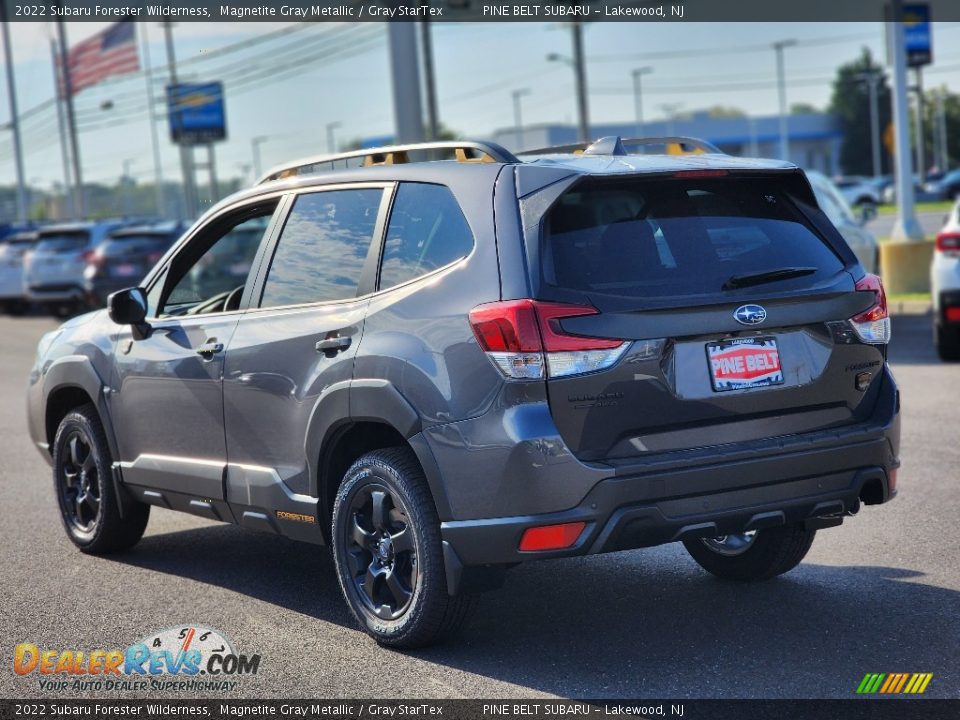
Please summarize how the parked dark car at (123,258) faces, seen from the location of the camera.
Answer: facing away from the viewer and to the right of the viewer

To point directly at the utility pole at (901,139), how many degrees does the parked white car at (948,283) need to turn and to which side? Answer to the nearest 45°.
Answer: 0° — it already faces it

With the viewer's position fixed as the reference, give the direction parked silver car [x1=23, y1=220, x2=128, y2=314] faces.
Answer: facing away from the viewer and to the right of the viewer

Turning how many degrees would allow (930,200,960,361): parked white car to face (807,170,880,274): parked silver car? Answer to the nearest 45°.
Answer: approximately 45° to its left

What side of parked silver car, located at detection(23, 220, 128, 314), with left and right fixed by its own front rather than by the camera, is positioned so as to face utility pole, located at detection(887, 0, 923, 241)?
right

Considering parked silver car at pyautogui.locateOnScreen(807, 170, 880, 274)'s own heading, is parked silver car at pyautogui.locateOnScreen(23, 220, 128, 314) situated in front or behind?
behind

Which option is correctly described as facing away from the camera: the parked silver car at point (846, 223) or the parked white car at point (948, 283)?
the parked white car

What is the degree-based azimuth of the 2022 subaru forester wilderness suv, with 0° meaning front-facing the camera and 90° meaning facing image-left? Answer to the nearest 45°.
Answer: approximately 135°

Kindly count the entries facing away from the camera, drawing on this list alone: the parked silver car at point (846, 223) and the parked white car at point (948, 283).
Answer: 1

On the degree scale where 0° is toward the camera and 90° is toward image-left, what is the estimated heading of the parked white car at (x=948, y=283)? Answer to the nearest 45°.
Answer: approximately 180°

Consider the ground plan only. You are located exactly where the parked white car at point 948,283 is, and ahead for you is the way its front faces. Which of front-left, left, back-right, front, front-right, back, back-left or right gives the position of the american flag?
front-left

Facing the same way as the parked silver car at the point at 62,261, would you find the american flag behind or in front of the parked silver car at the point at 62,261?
in front

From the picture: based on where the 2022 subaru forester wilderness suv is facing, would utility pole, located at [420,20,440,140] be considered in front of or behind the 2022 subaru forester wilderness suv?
in front

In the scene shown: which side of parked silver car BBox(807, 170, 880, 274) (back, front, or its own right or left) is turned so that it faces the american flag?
back

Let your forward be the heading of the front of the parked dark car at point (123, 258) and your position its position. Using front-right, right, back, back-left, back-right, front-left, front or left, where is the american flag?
front-left

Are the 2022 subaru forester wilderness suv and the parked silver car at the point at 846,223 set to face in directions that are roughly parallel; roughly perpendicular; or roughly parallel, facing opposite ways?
roughly parallel, facing opposite ways

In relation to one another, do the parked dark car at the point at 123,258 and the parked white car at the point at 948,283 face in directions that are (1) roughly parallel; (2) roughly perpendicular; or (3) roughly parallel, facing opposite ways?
roughly parallel

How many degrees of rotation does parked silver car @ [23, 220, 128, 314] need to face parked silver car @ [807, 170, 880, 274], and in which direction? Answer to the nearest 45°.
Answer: approximately 90° to its right
